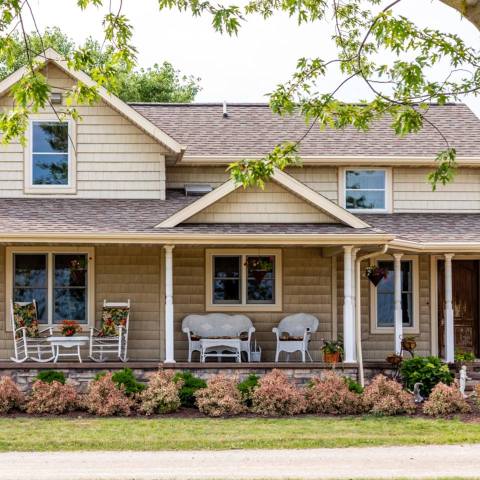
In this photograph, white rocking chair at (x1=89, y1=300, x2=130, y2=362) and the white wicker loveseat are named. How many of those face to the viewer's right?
0

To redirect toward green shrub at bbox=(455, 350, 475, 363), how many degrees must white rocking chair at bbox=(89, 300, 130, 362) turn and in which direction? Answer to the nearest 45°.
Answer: approximately 135° to its left

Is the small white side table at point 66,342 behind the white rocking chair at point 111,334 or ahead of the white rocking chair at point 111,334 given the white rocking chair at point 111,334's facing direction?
ahead

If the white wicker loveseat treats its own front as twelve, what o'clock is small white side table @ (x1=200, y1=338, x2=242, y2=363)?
The small white side table is roughly at 12 o'clock from the white wicker loveseat.

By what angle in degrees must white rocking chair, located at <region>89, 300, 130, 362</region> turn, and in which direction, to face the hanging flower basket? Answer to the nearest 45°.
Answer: approximately 135° to its left

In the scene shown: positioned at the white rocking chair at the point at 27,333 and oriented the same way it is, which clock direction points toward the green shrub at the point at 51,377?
The green shrub is roughly at 1 o'clock from the white rocking chair.

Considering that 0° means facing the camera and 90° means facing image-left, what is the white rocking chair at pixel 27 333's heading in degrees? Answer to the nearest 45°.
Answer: approximately 315°

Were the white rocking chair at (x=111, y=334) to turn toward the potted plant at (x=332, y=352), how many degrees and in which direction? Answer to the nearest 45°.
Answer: approximately 135° to its left

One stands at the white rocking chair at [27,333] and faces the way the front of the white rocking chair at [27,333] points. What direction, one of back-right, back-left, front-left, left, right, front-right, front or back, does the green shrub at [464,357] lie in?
front-left

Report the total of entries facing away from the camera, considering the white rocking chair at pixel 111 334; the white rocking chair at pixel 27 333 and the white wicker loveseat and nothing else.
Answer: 0

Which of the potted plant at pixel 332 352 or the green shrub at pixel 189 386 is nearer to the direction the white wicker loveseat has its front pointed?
the green shrub

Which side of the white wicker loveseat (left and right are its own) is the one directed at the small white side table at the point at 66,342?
right

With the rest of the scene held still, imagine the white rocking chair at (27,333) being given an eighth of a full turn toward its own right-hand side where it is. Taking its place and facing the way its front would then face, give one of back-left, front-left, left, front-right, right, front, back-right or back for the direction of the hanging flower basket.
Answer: left

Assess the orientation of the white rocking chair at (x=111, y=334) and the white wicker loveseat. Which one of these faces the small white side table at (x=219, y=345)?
the white wicker loveseat

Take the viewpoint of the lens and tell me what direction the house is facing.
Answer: facing the viewer

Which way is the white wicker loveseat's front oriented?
toward the camera

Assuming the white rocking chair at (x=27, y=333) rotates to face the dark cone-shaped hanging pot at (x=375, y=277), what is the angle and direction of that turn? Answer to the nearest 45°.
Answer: approximately 45° to its left

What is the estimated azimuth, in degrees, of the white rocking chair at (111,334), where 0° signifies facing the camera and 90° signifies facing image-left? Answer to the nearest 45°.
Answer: approximately 45°
